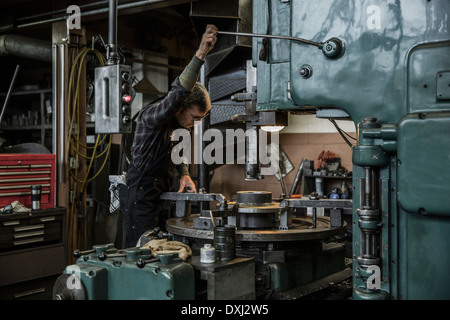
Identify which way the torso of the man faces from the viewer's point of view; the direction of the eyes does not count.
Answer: to the viewer's right

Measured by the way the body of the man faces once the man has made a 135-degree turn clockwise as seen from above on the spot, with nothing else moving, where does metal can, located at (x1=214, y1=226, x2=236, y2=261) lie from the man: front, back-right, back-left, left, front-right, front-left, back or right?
front-left

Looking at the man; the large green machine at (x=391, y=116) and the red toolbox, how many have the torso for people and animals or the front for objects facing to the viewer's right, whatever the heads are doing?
1

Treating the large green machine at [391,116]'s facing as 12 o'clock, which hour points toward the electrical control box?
The electrical control box is roughly at 1 o'clock from the large green machine.

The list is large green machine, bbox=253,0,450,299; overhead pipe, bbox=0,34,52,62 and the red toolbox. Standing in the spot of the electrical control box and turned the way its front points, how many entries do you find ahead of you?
1

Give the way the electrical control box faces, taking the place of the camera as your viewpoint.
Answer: facing the viewer and to the right of the viewer

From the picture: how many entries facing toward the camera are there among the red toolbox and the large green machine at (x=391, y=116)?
1

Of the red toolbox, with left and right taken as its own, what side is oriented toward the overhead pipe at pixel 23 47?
back

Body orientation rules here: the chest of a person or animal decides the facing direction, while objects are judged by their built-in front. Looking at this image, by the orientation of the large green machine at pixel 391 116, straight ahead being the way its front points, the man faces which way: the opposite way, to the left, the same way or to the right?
the opposite way

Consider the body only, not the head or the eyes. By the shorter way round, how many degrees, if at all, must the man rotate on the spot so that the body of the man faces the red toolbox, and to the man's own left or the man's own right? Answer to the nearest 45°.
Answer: approximately 135° to the man's own left

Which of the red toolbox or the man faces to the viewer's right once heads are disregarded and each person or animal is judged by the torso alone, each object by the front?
the man

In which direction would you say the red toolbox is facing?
toward the camera

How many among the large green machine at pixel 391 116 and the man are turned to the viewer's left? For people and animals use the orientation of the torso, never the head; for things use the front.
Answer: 1

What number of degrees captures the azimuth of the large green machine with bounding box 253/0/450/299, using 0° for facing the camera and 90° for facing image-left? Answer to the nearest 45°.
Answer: approximately 90°

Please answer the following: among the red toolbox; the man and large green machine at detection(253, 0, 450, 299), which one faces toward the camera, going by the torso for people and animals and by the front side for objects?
the red toolbox

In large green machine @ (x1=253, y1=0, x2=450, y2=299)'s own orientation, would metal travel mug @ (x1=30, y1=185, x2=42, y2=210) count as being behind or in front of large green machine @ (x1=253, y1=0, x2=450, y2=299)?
in front
